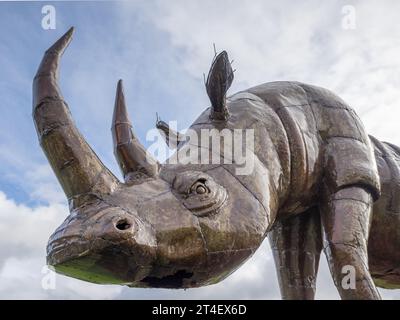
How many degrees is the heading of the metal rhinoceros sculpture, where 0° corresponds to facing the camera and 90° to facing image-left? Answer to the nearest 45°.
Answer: approximately 45°
